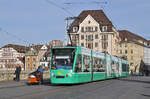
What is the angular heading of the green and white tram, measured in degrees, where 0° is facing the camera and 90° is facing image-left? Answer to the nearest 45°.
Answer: approximately 45°
